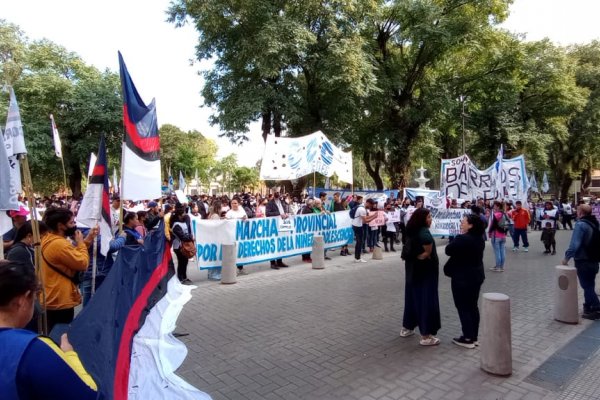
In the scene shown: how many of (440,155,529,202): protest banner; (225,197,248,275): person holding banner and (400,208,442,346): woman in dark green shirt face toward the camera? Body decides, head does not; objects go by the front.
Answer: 2

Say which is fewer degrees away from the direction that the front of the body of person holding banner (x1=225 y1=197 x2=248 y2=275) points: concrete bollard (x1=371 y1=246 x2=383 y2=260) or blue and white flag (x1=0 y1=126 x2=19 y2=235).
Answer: the blue and white flag

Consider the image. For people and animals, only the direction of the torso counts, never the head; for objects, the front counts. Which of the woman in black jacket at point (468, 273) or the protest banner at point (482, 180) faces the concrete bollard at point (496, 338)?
the protest banner

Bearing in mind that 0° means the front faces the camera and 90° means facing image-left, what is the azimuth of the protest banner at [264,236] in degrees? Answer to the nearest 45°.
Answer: approximately 315°

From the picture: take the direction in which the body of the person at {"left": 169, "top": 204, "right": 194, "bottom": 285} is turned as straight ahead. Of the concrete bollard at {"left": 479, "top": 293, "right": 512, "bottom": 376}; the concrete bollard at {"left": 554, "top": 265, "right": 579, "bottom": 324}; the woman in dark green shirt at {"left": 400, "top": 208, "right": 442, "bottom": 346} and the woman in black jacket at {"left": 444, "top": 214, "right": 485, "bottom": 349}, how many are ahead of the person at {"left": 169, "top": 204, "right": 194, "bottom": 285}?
4

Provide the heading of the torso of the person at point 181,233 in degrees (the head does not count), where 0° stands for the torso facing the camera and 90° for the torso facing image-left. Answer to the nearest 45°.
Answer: approximately 315°

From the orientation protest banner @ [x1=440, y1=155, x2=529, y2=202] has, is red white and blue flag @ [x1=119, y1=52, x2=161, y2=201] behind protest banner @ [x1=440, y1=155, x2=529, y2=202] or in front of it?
in front

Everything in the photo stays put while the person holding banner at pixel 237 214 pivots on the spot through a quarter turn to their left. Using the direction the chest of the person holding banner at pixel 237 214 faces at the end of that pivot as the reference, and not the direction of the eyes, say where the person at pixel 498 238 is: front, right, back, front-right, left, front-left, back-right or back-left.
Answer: front

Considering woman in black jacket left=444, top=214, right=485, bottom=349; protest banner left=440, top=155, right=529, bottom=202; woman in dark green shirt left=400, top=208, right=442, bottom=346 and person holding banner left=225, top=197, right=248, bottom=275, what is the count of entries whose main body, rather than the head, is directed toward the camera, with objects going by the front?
2

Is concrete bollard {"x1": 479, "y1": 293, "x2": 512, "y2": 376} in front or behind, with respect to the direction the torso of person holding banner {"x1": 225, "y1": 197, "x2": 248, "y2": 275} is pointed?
in front

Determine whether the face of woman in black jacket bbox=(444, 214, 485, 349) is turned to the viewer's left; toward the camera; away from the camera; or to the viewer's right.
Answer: to the viewer's left
